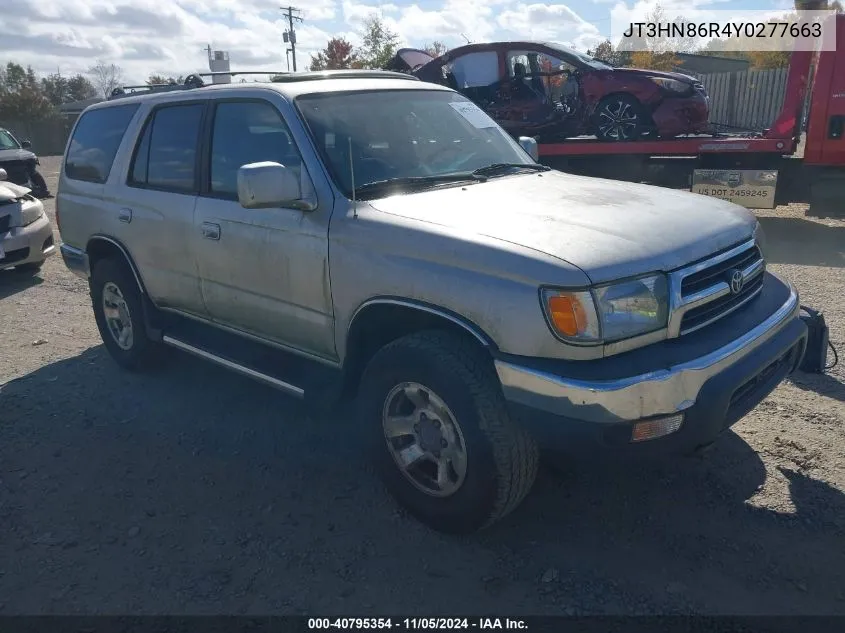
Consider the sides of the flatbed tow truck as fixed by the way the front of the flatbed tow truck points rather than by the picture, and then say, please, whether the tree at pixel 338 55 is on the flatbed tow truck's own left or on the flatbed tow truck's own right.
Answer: on the flatbed tow truck's own left

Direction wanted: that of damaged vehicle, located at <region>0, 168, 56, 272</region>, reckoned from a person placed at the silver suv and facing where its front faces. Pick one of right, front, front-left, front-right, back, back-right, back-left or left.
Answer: back

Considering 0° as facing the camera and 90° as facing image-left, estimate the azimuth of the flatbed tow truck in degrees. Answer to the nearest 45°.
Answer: approximately 270°

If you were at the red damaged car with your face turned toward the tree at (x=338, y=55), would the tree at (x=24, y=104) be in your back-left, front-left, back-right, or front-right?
front-left

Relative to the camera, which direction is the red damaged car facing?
to the viewer's right

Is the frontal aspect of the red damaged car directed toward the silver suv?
no

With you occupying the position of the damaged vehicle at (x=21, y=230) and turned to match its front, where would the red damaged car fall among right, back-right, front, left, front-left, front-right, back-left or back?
front-left

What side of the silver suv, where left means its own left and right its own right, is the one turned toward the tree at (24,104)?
back

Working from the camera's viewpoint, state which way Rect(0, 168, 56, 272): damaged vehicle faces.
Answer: facing the viewer and to the right of the viewer

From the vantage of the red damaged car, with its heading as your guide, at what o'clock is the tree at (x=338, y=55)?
The tree is roughly at 8 o'clock from the red damaged car.

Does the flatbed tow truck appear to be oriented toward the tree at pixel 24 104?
no

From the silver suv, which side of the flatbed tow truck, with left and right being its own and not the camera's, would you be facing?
right

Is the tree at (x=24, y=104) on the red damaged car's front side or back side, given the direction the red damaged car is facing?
on the back side

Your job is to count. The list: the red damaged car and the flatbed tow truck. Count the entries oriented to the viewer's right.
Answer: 2

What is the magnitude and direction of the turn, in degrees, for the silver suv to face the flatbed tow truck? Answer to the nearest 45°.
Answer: approximately 90° to its left
